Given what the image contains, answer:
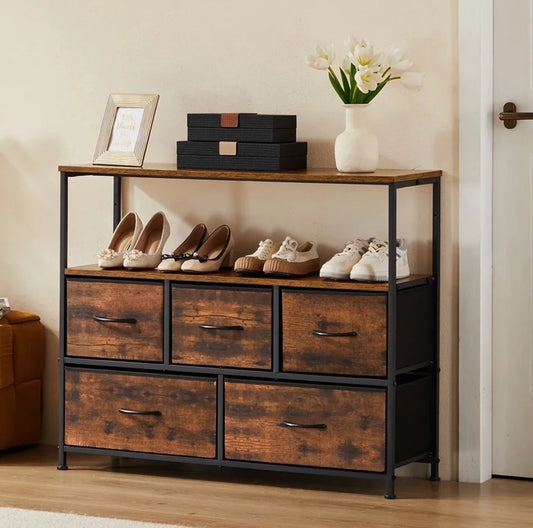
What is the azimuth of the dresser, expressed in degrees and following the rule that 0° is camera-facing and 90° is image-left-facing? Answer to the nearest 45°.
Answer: approximately 45°

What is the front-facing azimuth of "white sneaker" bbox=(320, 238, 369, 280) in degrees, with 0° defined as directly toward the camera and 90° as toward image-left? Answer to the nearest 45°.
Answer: approximately 45°

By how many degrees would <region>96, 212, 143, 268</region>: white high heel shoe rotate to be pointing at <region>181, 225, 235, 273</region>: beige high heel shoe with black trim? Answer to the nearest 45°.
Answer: approximately 90° to its left

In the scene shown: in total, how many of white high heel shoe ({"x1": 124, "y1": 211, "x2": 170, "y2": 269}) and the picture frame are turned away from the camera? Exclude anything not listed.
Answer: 0

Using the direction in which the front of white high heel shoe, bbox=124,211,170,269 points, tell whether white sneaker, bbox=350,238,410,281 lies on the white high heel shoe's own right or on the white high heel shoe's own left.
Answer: on the white high heel shoe's own left

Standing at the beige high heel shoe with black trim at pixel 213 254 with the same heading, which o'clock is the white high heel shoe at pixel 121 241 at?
the white high heel shoe at pixel 121 241 is roughly at 2 o'clock from the beige high heel shoe with black trim at pixel 213 254.
